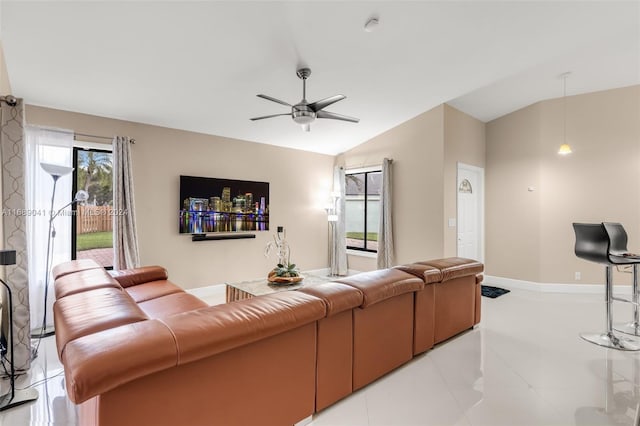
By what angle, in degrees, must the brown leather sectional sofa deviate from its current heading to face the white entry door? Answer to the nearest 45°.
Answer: approximately 90° to its right

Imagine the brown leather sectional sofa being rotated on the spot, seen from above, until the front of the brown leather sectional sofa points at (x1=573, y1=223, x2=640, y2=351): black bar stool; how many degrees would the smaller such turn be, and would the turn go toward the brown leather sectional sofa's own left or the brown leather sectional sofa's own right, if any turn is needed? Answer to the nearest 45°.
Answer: approximately 135° to the brown leather sectional sofa's own right

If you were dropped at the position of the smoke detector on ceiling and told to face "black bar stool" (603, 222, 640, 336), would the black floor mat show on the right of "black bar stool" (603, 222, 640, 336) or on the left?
left

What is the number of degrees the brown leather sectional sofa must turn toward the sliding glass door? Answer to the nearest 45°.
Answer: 0° — it already faces it

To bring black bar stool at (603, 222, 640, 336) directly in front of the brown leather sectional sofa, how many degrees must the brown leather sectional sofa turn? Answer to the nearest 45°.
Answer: approximately 135° to its right

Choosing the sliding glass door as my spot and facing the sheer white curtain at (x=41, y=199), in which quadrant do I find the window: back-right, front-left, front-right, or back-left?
back-left

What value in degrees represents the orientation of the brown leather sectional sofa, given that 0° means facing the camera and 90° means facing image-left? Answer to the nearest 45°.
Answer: approximately 135°
